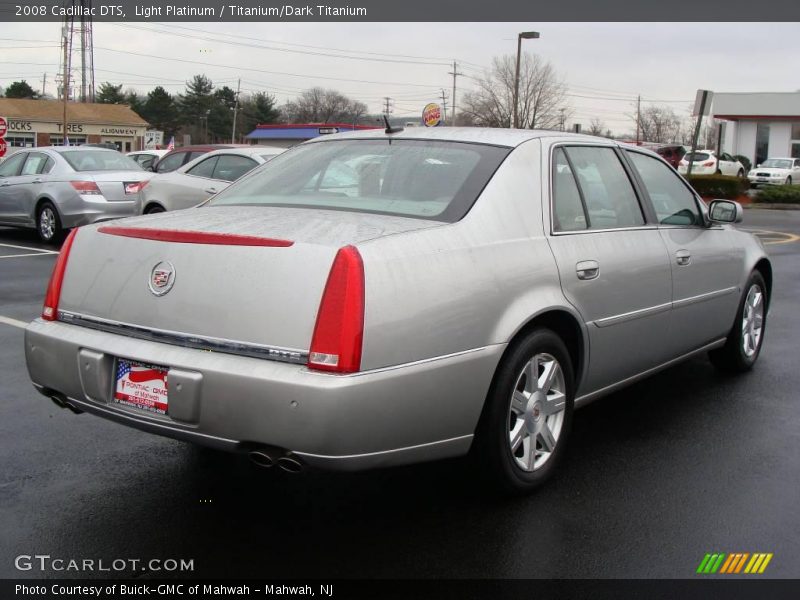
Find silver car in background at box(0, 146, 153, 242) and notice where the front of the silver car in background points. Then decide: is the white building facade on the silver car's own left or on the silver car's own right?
on the silver car's own right

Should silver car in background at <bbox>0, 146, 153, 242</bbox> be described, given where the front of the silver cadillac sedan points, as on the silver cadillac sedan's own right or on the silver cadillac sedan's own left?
on the silver cadillac sedan's own left

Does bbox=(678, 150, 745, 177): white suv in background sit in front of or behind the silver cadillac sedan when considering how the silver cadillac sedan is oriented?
in front

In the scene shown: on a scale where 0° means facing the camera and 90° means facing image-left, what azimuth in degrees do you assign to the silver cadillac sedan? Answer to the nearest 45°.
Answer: approximately 225°

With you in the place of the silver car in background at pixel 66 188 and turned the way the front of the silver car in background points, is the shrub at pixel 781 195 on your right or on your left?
on your right

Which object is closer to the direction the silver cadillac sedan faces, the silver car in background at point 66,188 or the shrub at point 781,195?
the shrub

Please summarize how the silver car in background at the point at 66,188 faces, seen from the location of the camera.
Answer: facing away from the viewer and to the left of the viewer

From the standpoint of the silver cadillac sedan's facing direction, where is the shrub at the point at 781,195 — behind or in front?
in front

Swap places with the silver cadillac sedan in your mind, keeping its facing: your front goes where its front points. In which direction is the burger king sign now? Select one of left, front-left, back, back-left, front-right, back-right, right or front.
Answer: front-left

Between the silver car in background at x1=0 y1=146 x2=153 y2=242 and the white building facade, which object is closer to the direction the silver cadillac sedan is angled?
the white building facade

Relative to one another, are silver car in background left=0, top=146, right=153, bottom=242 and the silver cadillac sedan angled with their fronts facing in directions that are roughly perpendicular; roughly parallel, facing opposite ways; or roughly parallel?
roughly perpendicular

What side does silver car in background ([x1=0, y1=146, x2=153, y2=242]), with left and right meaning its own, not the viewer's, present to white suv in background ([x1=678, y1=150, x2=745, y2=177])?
right

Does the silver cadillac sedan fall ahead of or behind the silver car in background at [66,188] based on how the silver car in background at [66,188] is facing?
behind

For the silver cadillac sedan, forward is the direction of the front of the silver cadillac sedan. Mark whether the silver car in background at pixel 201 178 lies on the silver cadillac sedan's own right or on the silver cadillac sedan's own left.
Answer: on the silver cadillac sedan's own left

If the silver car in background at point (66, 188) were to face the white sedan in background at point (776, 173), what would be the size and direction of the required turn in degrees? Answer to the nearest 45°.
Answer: approximately 90° to its right
